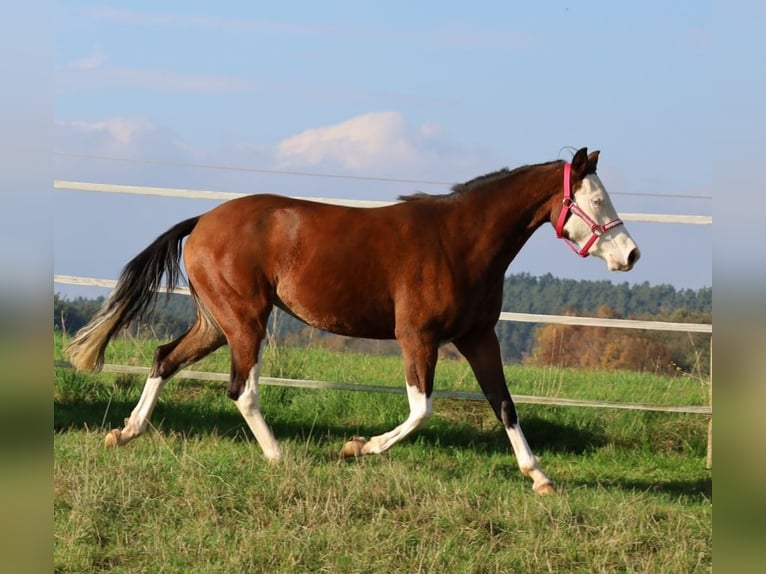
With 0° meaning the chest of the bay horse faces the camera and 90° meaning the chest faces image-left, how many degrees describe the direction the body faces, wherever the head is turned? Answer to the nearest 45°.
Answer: approximately 270°
